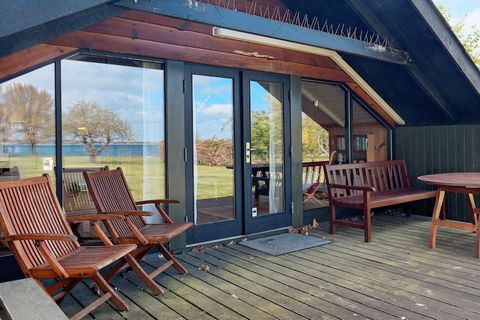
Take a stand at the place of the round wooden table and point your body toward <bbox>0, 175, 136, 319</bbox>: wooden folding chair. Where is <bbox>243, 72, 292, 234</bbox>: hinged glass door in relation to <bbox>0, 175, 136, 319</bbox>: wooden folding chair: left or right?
right

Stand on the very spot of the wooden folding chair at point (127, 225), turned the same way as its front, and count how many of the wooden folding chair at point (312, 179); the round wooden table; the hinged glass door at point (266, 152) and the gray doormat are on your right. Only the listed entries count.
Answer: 0

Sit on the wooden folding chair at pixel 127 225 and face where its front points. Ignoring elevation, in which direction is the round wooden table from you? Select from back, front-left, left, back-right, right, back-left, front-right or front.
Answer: front-left

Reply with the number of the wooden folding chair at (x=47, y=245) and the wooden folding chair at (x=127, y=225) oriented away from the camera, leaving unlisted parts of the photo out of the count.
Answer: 0

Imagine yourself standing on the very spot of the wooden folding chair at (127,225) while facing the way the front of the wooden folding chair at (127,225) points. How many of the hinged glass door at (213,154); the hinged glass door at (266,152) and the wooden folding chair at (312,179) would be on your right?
0

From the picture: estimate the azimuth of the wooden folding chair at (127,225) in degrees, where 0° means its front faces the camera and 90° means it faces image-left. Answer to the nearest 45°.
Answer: approximately 315°

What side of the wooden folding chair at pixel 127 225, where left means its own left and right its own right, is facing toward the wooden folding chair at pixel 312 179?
left

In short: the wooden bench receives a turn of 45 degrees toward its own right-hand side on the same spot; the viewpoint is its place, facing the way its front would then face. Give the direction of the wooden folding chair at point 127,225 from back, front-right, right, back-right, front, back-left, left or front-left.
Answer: front-right

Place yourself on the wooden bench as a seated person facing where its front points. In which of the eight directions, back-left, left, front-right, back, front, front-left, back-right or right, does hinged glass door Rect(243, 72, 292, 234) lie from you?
right

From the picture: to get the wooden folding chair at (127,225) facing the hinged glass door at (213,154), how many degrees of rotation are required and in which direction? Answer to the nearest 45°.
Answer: approximately 90° to its left

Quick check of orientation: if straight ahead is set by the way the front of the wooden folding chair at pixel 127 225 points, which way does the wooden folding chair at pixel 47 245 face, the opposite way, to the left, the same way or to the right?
the same way

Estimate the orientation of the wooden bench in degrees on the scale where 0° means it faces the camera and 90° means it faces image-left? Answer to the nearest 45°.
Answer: approximately 315°

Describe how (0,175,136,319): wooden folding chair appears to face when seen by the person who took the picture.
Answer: facing the viewer and to the right of the viewer

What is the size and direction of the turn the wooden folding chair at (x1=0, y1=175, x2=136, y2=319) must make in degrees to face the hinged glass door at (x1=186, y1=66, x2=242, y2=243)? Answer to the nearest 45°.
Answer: approximately 90° to its left

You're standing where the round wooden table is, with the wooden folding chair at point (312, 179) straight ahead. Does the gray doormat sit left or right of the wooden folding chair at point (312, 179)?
left

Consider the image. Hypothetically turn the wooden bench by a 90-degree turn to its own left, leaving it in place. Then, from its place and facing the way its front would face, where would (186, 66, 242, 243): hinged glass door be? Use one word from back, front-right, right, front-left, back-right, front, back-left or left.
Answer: back
